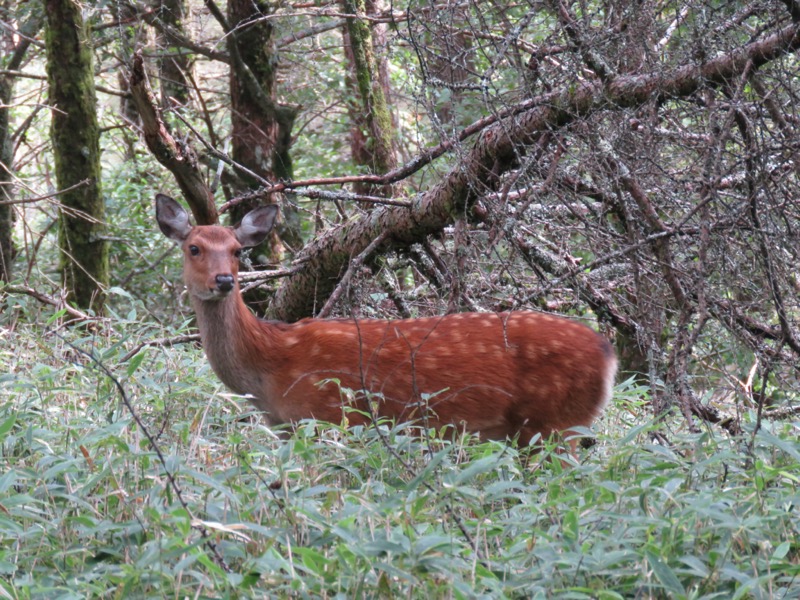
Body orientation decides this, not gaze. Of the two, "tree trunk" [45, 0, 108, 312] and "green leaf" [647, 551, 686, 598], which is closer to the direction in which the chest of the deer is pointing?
the tree trunk

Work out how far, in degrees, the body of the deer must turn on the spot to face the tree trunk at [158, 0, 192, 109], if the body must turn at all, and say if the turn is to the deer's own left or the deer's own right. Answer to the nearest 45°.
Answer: approximately 90° to the deer's own right

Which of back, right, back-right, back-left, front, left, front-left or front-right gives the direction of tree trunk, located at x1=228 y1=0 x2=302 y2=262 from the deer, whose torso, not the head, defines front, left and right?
right

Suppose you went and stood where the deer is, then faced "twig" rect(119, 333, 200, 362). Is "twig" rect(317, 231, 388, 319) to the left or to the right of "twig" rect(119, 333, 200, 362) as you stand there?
right

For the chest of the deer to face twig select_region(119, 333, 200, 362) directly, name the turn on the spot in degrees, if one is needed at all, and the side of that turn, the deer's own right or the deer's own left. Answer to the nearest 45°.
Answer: approximately 45° to the deer's own right

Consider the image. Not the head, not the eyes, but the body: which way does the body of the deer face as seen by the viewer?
to the viewer's left

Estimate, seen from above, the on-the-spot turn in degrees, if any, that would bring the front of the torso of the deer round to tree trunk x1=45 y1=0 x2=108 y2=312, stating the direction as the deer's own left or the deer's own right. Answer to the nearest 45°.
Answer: approximately 45° to the deer's own right
